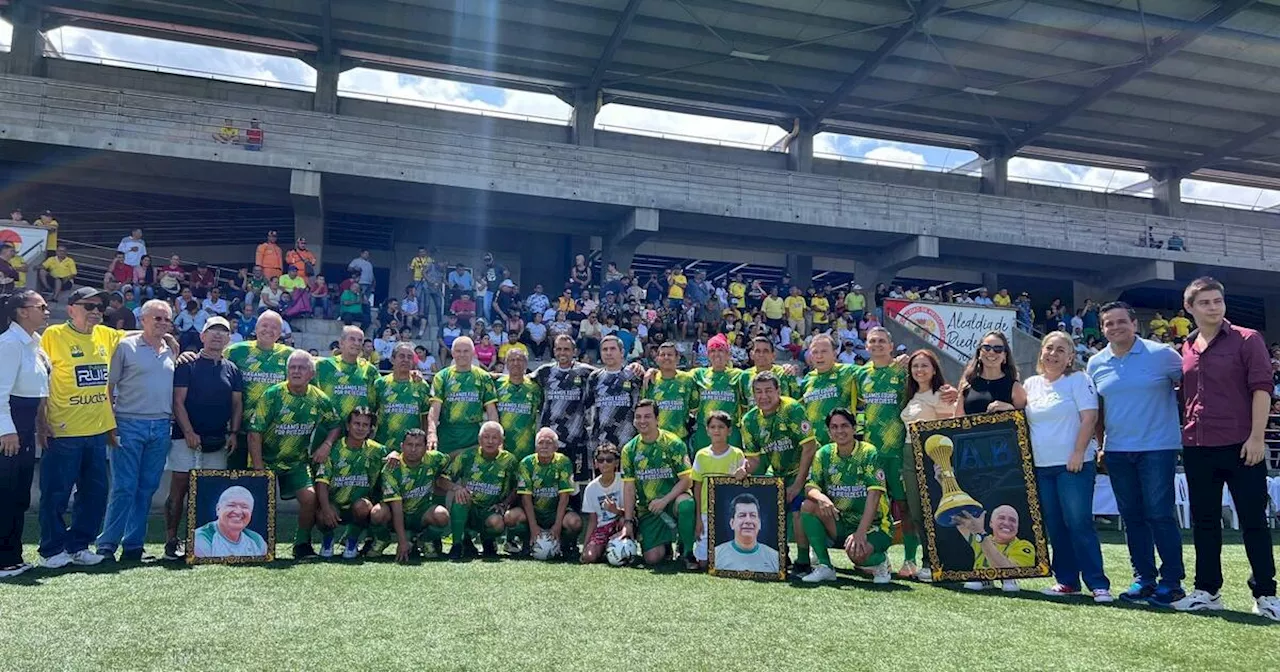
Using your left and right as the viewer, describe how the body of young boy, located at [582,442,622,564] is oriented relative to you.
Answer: facing the viewer

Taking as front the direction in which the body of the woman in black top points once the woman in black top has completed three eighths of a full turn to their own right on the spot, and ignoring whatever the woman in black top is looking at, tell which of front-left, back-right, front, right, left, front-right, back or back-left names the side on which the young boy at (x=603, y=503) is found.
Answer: front-left

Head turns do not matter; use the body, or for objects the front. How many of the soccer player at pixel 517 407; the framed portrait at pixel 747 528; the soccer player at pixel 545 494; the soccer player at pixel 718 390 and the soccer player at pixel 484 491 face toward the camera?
5

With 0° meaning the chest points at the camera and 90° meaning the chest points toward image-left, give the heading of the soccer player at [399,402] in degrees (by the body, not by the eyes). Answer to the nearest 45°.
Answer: approximately 0°

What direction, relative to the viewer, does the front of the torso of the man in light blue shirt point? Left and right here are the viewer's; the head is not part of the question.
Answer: facing the viewer and to the left of the viewer

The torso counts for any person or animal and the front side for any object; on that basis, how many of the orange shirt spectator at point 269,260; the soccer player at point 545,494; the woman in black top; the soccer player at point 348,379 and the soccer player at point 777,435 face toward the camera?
5

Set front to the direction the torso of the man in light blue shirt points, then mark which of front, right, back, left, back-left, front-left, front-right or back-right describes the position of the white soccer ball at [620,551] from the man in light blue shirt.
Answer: front-right

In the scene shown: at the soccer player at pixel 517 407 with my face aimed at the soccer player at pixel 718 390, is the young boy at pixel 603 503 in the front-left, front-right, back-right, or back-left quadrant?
front-right

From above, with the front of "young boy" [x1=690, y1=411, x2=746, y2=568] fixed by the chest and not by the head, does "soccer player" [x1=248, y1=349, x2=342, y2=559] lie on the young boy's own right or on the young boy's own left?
on the young boy's own right

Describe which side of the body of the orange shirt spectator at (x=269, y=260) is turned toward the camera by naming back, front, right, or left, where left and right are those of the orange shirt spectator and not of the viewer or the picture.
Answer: front

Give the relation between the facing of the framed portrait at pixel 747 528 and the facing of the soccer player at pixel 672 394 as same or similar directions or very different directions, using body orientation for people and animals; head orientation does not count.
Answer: same or similar directions

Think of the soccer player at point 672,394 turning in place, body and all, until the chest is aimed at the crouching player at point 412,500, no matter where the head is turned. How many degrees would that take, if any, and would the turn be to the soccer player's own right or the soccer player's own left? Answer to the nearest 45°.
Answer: approximately 90° to the soccer player's own right

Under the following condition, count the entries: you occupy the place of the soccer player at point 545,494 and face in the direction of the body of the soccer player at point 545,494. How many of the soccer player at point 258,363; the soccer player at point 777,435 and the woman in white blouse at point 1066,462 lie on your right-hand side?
1

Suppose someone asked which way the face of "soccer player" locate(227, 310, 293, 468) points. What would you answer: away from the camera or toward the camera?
toward the camera

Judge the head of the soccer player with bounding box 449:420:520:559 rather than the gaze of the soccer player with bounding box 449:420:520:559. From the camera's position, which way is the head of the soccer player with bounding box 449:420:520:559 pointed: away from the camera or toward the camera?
toward the camera

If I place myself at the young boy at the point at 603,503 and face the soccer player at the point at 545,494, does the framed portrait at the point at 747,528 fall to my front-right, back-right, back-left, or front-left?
back-left

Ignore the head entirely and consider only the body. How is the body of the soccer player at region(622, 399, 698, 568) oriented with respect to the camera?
toward the camera

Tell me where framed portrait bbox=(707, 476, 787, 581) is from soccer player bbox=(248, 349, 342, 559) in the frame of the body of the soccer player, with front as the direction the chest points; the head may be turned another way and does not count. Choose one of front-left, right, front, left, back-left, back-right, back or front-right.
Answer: front-left

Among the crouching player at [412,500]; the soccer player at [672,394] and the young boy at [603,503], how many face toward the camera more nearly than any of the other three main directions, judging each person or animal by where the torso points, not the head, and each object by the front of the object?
3
